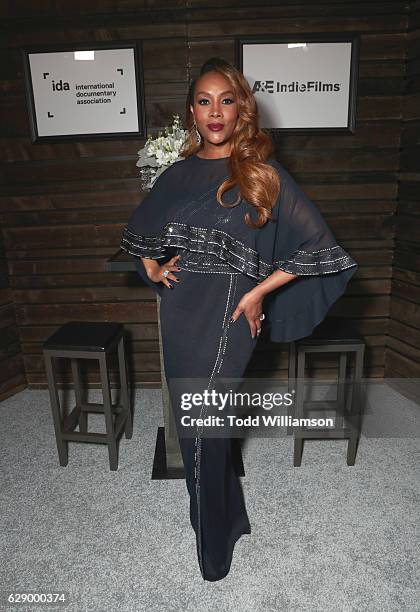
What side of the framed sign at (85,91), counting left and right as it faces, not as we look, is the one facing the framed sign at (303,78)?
left

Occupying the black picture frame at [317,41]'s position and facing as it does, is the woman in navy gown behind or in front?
in front

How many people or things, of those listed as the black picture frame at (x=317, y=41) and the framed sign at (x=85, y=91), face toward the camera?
2

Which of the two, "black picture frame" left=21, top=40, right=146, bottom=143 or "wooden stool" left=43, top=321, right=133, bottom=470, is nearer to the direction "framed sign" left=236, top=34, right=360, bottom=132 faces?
the wooden stool

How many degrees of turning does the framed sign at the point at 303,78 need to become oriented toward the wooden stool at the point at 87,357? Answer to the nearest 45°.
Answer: approximately 45° to its right

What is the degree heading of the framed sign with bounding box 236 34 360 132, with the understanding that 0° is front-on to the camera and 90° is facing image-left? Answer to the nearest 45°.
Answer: approximately 0°

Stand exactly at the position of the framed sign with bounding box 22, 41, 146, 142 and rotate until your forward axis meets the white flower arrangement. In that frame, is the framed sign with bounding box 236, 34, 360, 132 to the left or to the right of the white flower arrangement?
left

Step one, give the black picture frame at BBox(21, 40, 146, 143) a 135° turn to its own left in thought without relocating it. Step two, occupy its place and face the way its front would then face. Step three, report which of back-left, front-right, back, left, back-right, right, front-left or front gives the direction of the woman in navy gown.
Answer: back-right

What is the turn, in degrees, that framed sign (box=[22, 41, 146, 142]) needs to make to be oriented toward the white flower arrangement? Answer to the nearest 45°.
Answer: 0° — it already faces it

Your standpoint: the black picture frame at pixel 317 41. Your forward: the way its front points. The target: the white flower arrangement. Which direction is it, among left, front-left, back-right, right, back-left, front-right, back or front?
front-right

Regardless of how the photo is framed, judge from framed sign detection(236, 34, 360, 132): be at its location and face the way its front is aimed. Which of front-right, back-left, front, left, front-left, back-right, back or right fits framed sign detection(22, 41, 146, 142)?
right
